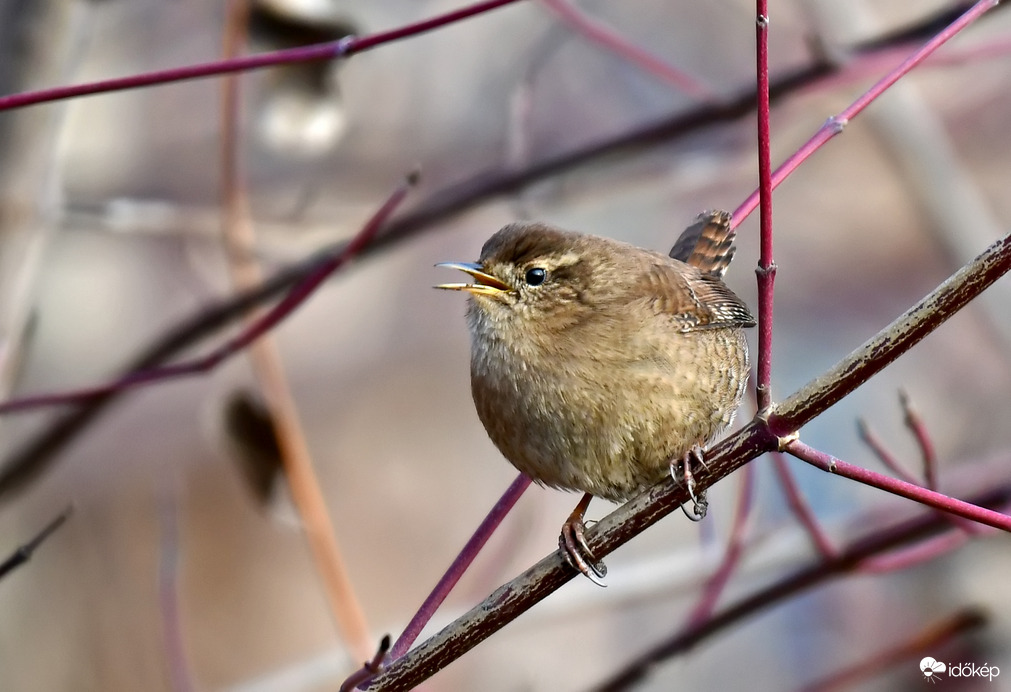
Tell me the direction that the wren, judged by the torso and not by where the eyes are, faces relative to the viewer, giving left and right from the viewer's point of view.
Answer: facing the viewer and to the left of the viewer

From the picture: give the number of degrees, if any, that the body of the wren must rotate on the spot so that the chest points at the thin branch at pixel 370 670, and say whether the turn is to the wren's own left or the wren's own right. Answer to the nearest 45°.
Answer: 0° — it already faces it

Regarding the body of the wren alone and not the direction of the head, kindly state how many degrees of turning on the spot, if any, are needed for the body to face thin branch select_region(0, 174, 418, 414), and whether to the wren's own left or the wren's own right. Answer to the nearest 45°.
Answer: approximately 45° to the wren's own right

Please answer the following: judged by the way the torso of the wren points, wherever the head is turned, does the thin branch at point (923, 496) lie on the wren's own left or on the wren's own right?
on the wren's own left
